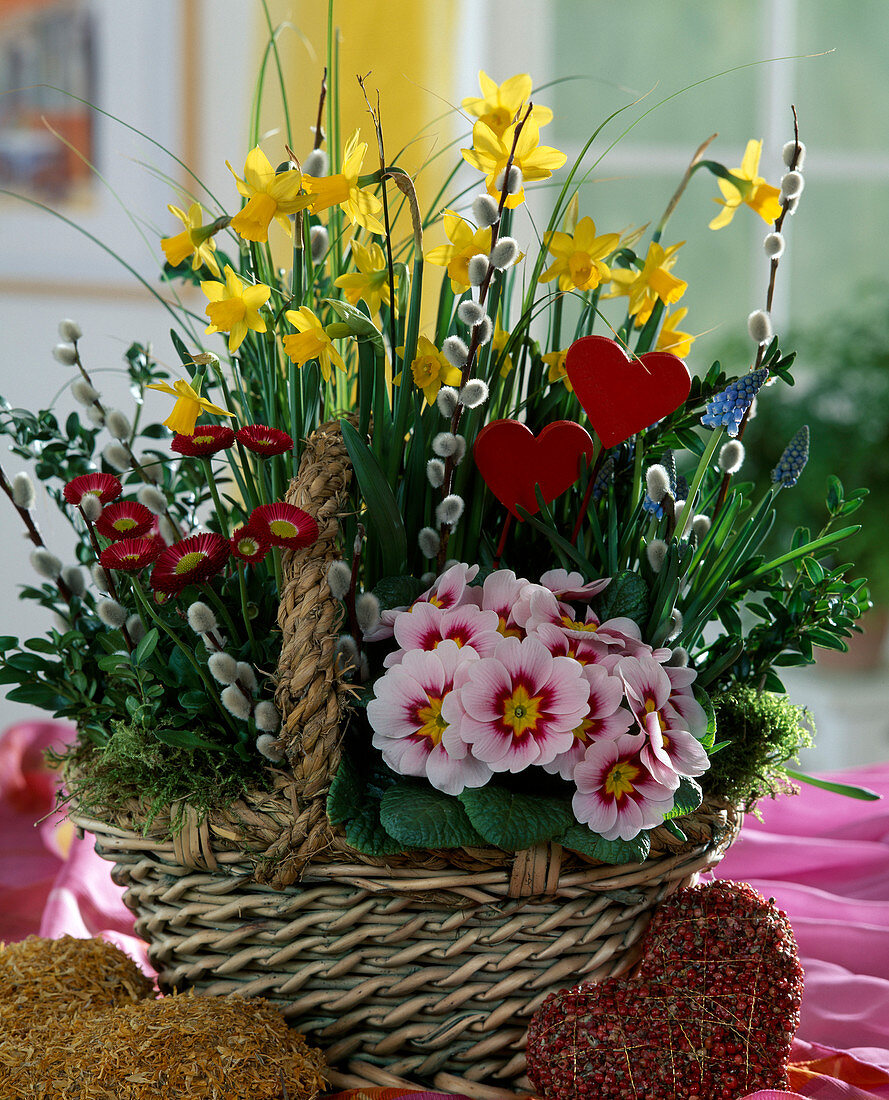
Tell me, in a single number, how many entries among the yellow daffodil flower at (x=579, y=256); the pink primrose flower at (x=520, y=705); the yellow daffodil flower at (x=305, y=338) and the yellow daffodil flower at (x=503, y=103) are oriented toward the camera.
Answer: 3

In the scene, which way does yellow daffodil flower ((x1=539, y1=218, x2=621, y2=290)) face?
toward the camera

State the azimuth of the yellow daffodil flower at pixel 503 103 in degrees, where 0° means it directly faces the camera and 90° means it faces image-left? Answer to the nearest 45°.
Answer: approximately 0°

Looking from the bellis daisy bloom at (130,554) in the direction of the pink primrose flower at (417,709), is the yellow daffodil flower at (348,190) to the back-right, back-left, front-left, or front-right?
front-left

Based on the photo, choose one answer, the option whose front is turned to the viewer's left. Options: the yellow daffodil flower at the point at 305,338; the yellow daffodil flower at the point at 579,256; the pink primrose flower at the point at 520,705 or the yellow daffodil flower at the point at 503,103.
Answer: the yellow daffodil flower at the point at 305,338

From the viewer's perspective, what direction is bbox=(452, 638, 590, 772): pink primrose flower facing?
toward the camera

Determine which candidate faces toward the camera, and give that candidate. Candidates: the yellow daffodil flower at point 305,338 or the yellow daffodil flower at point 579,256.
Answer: the yellow daffodil flower at point 579,256

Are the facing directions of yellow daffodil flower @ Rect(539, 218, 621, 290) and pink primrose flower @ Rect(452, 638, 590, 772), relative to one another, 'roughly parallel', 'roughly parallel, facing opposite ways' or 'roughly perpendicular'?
roughly parallel
